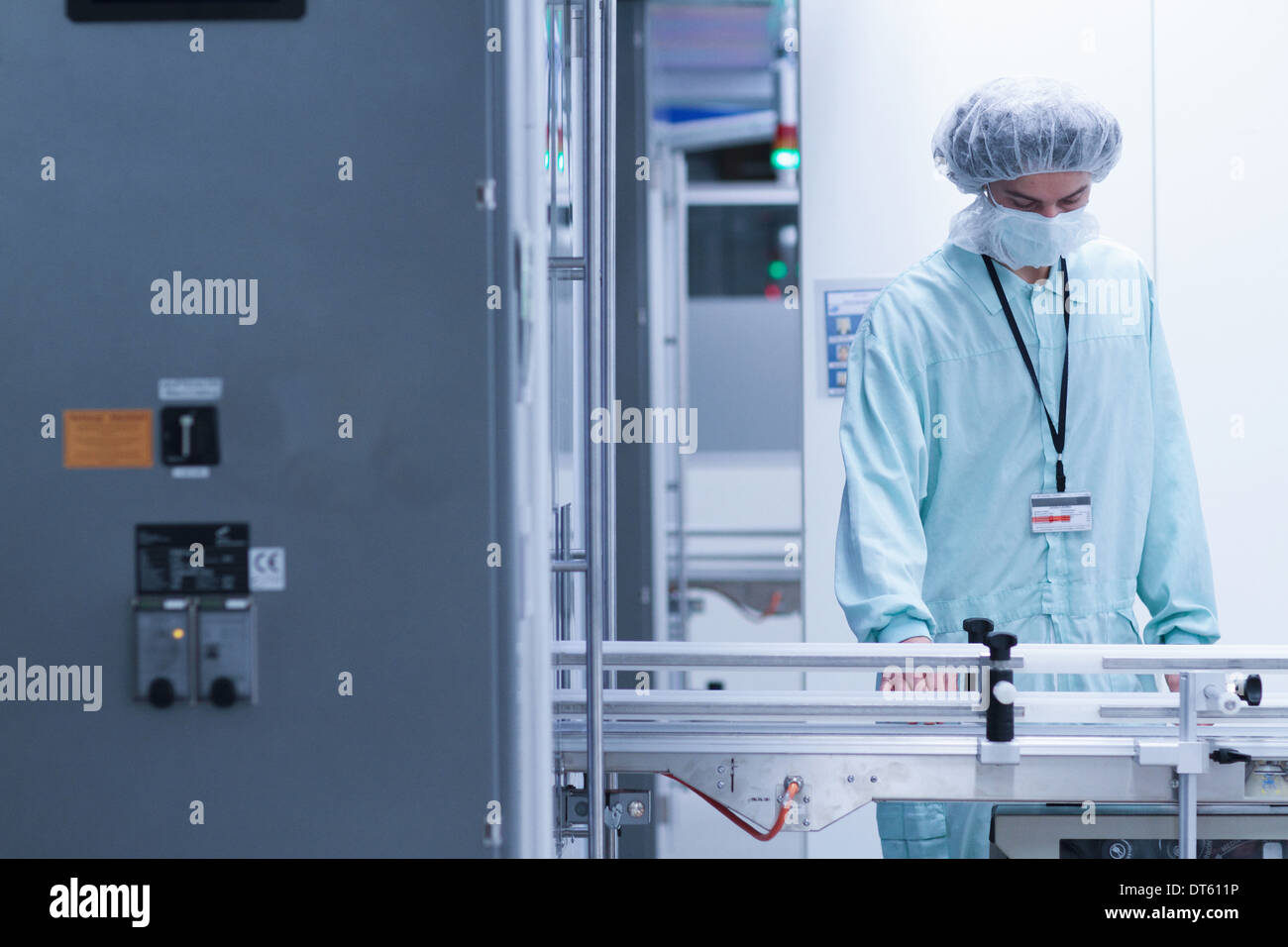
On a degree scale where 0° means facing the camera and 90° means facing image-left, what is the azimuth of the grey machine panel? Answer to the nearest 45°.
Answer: approximately 0°

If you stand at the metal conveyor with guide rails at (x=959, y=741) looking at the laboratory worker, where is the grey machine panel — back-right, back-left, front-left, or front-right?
back-left

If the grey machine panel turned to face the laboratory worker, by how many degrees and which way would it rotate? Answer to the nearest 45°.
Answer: approximately 90° to its left

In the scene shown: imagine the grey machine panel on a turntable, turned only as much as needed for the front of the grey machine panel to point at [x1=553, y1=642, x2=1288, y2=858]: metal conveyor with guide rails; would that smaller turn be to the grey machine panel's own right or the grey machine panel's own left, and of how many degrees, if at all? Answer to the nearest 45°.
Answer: approximately 90° to the grey machine panel's own left
